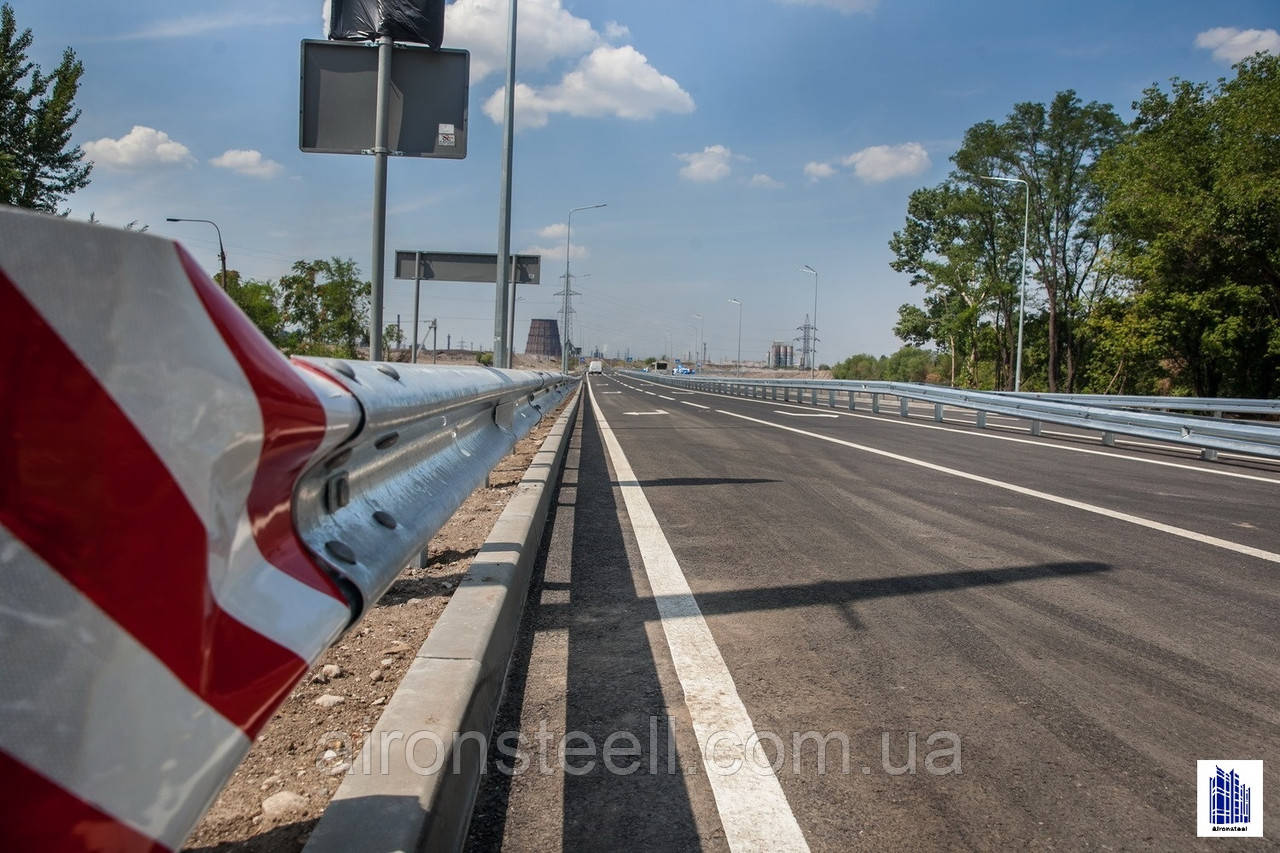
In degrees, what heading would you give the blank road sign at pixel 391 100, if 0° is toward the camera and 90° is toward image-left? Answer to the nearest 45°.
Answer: approximately 180°

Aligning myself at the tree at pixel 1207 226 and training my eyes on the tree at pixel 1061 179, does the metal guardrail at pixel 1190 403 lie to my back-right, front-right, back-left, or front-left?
back-left

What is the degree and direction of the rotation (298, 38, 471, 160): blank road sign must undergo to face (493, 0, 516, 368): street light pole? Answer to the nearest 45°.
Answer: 0° — it already faces it

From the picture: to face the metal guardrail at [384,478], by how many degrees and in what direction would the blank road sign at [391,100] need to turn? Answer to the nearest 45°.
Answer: approximately 180°

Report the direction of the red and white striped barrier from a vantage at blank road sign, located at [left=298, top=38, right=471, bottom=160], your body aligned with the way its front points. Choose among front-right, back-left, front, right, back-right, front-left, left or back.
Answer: back

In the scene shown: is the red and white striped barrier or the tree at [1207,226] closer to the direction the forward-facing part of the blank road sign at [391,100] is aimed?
the tree
